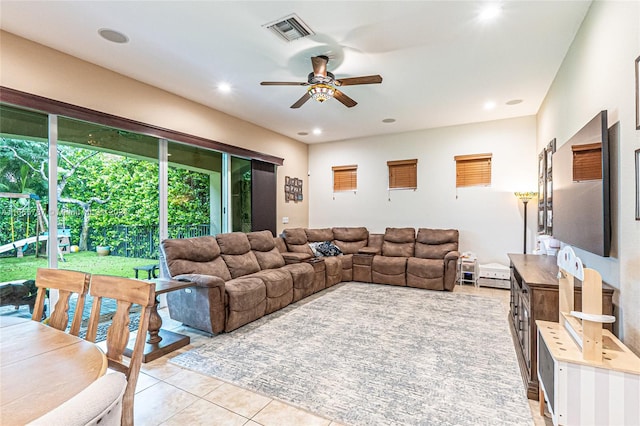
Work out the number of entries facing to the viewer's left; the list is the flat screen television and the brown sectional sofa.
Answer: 1

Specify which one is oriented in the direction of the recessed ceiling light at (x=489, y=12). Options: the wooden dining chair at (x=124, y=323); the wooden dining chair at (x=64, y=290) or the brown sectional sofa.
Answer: the brown sectional sofa

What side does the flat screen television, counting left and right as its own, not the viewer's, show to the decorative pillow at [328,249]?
front

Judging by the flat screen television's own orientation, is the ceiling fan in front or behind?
in front

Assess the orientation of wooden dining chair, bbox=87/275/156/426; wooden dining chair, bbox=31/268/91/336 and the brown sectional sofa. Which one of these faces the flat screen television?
the brown sectional sofa

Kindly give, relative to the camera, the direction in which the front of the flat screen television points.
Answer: facing to the left of the viewer
